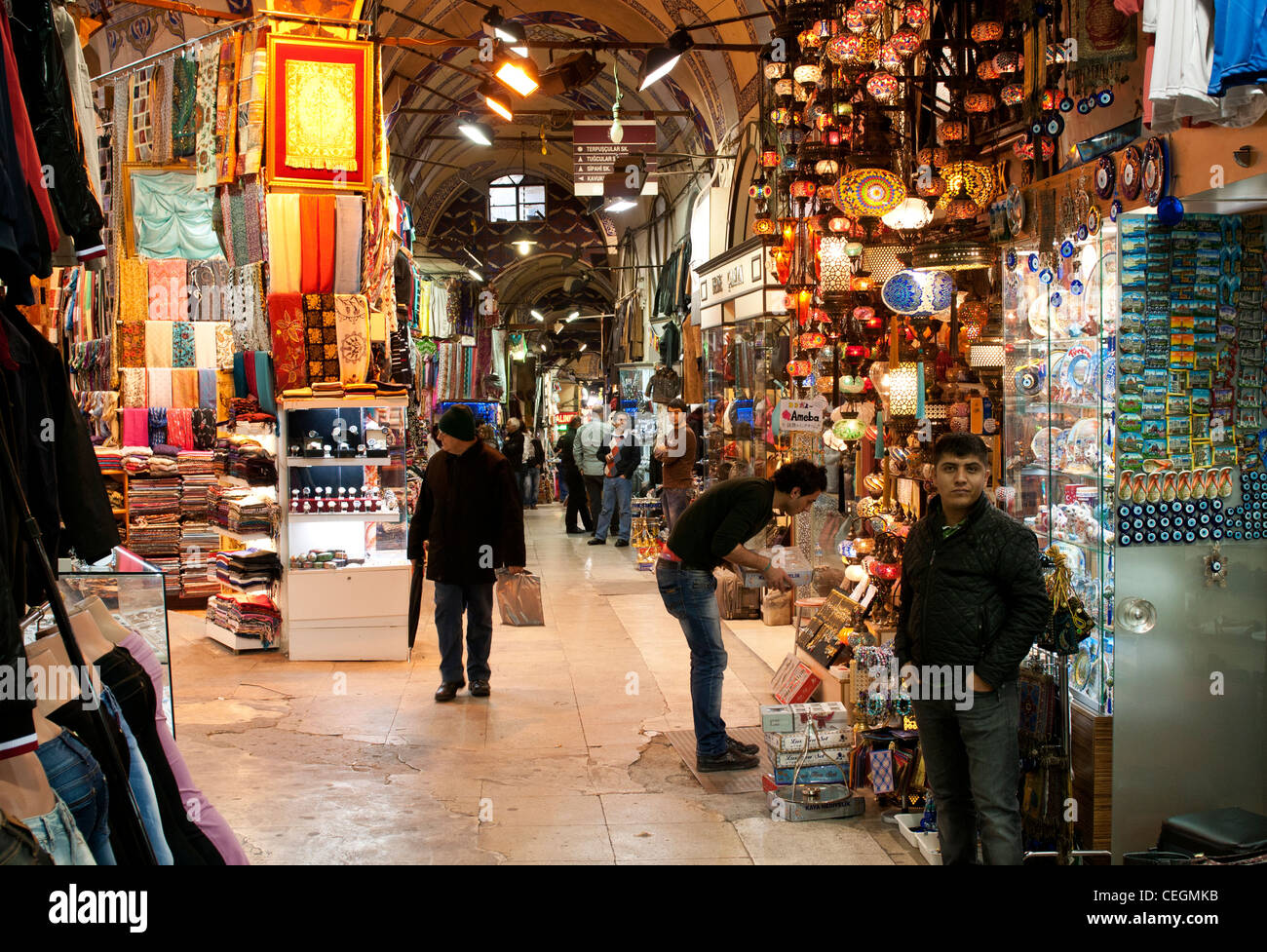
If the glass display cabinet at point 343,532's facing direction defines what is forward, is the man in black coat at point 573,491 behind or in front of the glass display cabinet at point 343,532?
behind

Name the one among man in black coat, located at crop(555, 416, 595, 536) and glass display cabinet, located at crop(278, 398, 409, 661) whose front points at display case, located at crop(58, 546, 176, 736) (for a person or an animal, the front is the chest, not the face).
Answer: the glass display cabinet

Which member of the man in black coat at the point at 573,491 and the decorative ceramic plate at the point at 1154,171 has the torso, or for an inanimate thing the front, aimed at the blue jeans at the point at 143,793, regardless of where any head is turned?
the decorative ceramic plate

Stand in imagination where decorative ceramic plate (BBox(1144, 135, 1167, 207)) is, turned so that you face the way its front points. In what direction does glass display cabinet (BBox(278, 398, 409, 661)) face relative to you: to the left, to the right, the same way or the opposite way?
to the left

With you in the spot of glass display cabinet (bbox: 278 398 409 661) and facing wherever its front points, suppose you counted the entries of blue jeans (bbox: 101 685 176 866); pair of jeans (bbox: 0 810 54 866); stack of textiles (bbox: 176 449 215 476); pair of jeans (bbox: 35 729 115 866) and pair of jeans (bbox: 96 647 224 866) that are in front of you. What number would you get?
4

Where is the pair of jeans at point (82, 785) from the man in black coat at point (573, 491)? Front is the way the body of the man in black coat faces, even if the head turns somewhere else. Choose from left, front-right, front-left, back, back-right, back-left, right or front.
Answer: right

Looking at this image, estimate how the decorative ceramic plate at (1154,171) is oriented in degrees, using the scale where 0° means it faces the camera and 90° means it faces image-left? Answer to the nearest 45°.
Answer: approximately 45°

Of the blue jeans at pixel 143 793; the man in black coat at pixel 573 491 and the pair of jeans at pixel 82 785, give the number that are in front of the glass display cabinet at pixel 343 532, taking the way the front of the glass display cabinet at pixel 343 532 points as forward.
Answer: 2

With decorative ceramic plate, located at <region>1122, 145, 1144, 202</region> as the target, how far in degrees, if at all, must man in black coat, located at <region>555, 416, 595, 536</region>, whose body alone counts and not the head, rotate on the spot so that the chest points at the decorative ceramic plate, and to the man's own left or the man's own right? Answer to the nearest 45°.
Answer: approximately 90° to the man's own right
